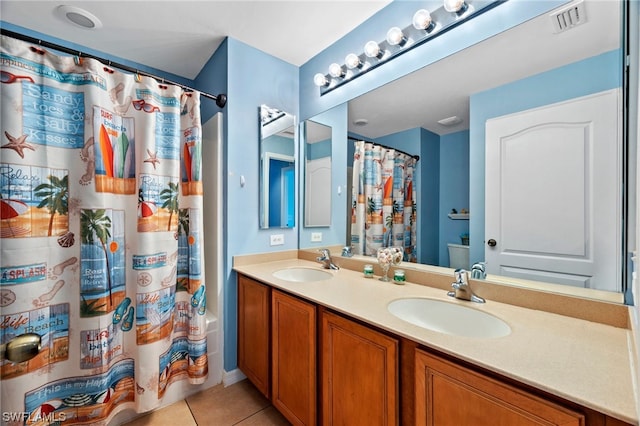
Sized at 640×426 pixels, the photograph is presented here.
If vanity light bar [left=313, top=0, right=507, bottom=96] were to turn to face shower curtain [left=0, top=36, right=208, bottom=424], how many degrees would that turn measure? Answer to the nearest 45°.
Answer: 0° — it already faces it

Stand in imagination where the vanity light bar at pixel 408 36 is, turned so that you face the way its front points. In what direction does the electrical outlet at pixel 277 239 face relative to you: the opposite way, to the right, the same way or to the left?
to the left

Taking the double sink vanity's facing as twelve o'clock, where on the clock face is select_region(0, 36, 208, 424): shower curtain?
The shower curtain is roughly at 1 o'clock from the double sink vanity.

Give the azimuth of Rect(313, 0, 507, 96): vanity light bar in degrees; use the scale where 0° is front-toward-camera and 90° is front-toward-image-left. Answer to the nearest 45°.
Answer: approximately 45°

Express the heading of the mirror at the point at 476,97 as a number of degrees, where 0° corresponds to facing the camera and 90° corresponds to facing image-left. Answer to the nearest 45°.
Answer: approximately 45°

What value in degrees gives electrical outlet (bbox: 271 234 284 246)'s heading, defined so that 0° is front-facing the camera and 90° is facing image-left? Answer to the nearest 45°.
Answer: approximately 0°

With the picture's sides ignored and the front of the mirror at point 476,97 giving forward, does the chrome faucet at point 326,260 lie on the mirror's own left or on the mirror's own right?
on the mirror's own right

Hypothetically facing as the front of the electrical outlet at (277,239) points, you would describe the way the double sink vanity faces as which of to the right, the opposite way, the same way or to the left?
to the right

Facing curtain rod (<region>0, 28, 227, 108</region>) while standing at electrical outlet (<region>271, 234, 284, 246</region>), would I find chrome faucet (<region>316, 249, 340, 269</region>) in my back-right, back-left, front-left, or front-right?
back-left

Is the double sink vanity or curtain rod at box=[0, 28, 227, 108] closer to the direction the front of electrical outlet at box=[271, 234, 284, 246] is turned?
the double sink vanity
